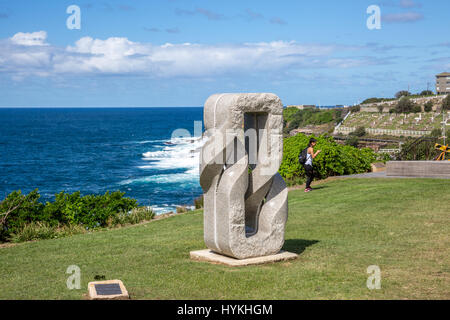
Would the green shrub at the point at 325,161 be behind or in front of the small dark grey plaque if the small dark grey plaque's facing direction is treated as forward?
behind

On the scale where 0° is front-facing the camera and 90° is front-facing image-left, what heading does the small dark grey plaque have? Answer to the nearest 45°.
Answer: approximately 0°

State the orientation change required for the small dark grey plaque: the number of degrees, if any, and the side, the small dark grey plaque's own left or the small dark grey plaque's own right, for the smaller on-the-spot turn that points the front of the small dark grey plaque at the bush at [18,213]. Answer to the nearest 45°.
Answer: approximately 180°

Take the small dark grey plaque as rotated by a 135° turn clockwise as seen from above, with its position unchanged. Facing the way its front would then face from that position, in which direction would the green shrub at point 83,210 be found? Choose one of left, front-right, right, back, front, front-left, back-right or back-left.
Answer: front-right

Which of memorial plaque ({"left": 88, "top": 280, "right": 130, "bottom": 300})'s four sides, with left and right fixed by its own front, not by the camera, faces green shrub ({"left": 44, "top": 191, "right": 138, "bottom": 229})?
back

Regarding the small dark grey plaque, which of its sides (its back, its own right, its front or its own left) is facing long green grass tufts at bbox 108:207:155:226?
back

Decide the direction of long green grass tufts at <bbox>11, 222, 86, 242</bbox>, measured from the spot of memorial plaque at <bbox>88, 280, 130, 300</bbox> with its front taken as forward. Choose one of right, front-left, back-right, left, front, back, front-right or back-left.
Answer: back
